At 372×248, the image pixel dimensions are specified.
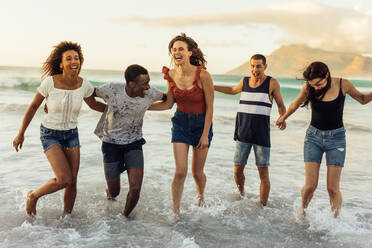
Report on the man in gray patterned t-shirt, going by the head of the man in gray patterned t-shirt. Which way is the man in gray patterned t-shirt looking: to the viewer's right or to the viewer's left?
to the viewer's right

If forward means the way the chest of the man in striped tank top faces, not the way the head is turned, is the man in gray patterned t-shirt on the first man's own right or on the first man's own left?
on the first man's own right

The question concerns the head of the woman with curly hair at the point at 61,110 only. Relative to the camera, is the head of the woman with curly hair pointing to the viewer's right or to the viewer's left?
to the viewer's right

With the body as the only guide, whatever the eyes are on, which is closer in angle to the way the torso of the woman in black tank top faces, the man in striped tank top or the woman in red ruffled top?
the woman in red ruffled top

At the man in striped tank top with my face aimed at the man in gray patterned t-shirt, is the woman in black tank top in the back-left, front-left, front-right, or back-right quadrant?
back-left

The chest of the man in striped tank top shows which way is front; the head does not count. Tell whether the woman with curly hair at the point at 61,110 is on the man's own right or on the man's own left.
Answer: on the man's own right

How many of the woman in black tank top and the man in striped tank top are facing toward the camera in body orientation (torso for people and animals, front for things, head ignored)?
2

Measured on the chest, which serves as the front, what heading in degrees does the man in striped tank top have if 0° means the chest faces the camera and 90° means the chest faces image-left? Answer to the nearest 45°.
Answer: approximately 0°

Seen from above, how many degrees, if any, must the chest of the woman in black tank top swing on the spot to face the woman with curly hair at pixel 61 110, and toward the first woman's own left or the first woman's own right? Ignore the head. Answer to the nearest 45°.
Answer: approximately 90° to the first woman's own right

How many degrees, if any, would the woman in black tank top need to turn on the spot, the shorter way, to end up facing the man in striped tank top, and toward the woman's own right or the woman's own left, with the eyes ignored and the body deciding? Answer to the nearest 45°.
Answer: approximately 135° to the woman's own right

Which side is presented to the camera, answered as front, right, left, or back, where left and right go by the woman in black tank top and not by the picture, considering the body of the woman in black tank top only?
front

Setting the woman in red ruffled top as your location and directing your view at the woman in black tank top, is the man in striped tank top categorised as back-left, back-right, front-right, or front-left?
front-left

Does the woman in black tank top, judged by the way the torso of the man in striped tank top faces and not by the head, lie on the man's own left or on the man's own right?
on the man's own left

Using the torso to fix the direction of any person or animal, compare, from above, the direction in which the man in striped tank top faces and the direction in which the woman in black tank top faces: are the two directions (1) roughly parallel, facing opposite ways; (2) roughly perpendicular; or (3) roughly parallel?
roughly parallel

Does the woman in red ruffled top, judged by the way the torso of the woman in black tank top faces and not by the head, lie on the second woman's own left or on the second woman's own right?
on the second woman's own right
